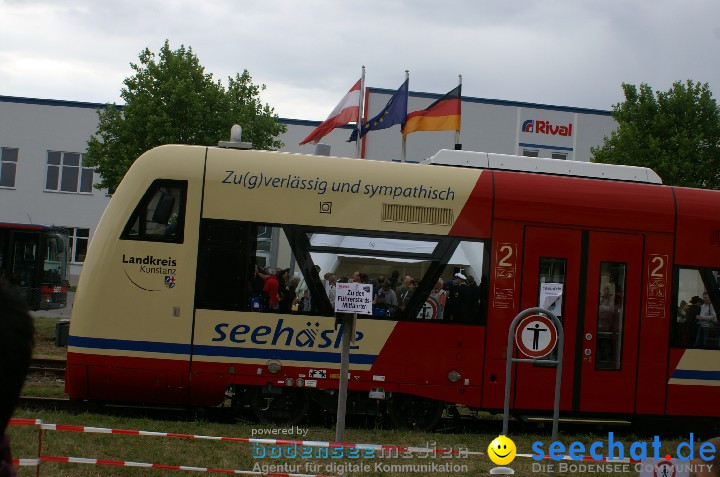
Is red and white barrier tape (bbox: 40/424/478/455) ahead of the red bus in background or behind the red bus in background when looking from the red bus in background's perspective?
ahead

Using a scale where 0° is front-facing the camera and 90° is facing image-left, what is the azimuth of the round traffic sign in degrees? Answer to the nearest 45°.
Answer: approximately 0°

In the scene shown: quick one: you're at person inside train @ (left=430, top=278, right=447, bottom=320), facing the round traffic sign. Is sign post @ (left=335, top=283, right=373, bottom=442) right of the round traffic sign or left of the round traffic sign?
right

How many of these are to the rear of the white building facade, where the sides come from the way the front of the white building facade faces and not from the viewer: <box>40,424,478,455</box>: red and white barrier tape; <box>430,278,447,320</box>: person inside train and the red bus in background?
0

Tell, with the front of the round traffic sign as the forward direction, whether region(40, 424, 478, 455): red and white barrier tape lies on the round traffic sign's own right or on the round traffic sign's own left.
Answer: on the round traffic sign's own right

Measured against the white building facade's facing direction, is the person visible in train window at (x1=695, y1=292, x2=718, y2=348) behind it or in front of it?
in front

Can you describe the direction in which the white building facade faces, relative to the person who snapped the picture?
facing the viewer

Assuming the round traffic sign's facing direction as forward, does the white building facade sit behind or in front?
behind

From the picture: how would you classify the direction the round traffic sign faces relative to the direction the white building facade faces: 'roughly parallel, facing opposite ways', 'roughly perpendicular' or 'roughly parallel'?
roughly parallel

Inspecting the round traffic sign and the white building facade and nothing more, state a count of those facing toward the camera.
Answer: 2

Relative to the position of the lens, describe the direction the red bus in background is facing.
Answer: facing the viewer and to the right of the viewer
